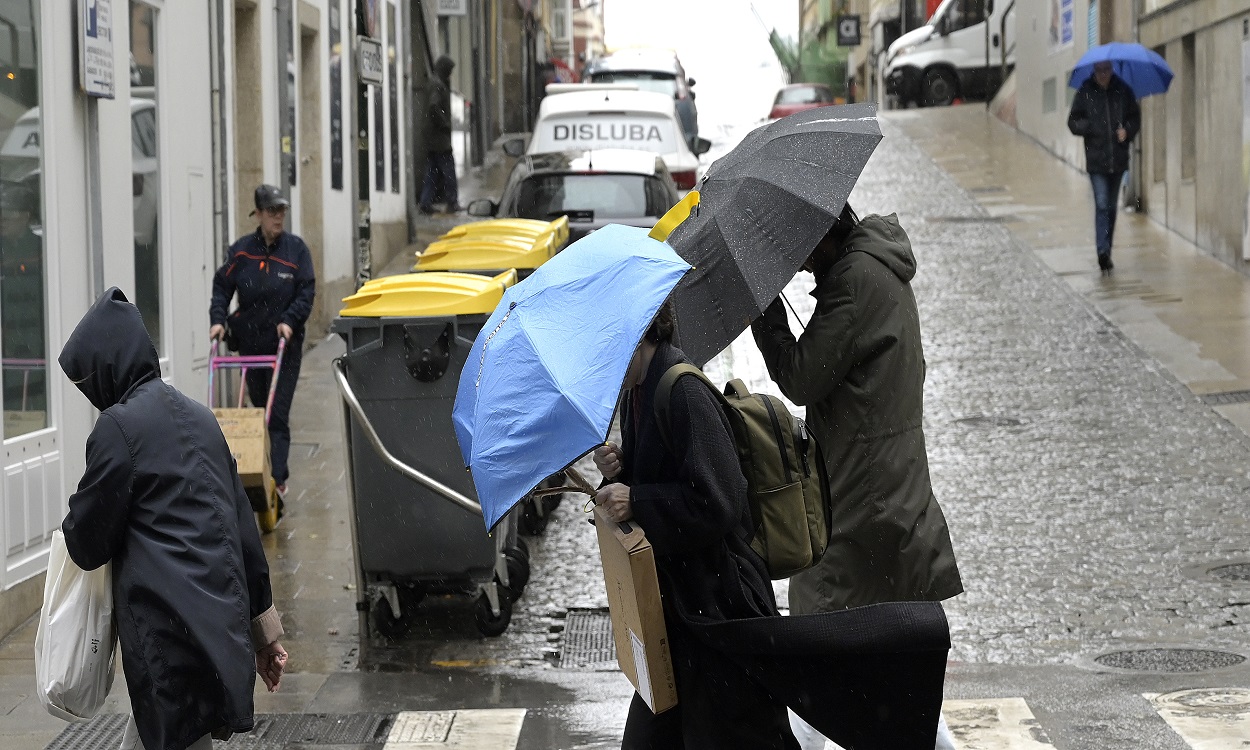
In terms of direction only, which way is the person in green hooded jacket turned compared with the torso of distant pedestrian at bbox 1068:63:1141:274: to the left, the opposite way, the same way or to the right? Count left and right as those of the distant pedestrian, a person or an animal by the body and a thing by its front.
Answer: to the right

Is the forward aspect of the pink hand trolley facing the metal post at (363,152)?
no

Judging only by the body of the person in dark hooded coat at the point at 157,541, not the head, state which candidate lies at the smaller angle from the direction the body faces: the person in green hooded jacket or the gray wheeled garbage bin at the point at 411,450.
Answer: the gray wheeled garbage bin

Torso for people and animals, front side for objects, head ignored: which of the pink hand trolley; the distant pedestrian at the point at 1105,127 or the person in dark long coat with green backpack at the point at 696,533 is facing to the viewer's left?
the person in dark long coat with green backpack

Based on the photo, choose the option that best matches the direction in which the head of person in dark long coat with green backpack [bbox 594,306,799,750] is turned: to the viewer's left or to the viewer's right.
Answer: to the viewer's left

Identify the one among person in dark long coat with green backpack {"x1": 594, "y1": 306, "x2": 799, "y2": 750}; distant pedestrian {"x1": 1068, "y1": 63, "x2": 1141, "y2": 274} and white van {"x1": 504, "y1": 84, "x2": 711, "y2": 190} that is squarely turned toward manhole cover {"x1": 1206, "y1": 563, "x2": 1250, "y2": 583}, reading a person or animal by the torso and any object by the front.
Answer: the distant pedestrian

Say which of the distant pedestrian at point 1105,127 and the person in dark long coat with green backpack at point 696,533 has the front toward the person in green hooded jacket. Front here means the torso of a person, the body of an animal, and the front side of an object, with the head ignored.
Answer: the distant pedestrian

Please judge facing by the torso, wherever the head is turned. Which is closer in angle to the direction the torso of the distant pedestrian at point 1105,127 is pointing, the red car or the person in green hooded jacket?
the person in green hooded jacket

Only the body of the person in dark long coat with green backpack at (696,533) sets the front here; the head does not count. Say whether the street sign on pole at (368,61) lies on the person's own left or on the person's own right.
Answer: on the person's own right

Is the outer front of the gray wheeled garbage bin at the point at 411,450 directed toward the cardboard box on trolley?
no

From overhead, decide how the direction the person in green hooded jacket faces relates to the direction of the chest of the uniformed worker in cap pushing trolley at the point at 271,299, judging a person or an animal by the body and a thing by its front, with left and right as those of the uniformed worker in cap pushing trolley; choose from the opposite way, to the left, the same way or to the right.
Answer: to the right

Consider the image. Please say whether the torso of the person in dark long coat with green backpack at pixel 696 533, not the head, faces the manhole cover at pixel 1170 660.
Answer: no

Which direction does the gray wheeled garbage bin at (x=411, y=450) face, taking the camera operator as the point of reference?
facing to the left of the viewer

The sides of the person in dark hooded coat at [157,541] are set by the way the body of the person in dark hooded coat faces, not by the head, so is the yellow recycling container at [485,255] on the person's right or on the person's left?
on the person's right

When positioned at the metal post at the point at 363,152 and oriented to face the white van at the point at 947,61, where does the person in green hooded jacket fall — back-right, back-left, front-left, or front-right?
back-right

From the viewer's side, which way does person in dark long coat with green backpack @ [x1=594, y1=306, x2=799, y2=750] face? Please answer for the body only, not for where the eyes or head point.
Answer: to the viewer's left
